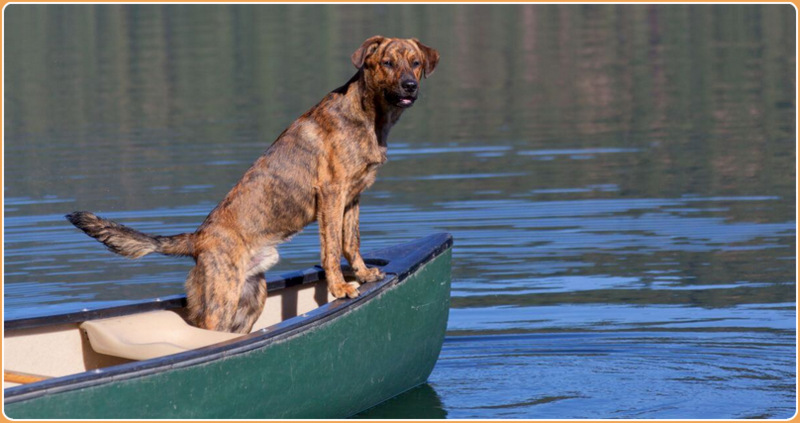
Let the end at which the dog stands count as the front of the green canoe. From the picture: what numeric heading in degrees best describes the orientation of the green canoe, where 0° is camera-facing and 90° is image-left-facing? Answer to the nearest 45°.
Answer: approximately 270°

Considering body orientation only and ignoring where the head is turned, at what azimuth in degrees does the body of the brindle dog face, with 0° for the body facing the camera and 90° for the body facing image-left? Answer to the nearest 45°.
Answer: approximately 270°
